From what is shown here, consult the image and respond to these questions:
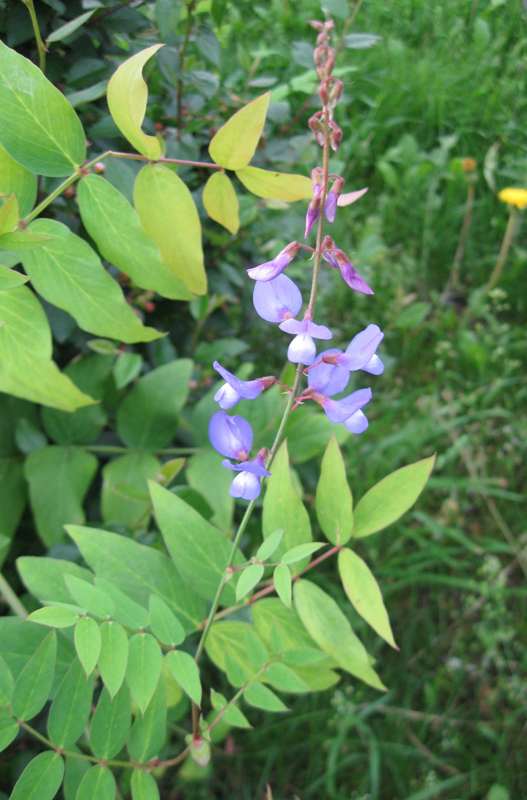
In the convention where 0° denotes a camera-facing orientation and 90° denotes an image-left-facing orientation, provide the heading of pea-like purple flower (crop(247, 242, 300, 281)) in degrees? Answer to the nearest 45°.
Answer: approximately 90°

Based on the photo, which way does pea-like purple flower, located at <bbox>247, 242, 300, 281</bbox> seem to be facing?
to the viewer's left
